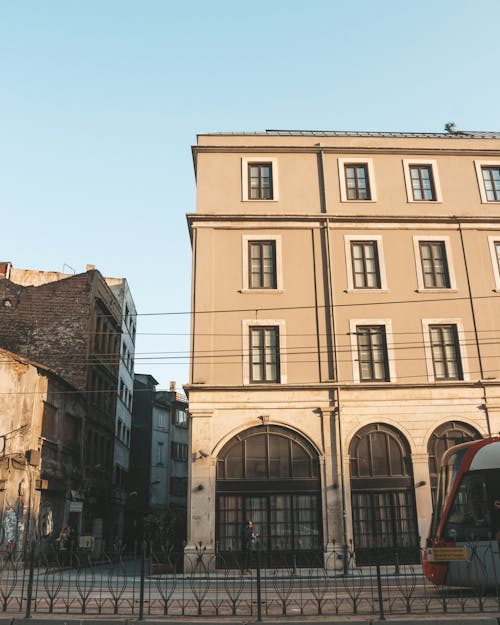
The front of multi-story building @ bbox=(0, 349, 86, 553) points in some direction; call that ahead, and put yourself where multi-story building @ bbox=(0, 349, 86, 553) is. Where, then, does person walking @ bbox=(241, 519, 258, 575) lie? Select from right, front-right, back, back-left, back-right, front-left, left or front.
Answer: front

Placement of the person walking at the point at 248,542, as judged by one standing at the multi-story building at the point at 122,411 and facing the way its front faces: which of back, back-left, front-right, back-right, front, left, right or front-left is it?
right

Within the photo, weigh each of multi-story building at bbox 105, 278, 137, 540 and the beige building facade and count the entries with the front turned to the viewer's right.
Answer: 1

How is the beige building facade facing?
toward the camera

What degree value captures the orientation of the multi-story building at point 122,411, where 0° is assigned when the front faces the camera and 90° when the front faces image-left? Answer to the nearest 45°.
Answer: approximately 270°

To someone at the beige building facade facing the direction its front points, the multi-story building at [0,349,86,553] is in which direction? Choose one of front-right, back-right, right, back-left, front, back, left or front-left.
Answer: right

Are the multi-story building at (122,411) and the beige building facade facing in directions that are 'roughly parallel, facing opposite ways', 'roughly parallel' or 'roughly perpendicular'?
roughly perpendicular
